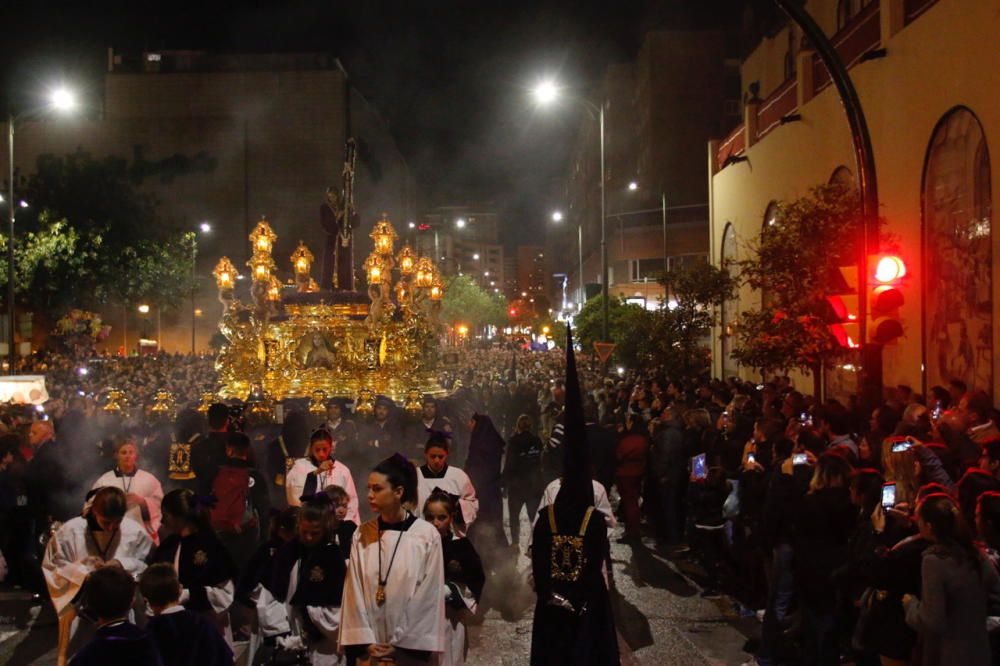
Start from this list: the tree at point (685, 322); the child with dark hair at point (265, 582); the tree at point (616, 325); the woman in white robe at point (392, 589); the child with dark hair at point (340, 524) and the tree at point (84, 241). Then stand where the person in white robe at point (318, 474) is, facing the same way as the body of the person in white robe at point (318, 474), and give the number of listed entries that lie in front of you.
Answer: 3

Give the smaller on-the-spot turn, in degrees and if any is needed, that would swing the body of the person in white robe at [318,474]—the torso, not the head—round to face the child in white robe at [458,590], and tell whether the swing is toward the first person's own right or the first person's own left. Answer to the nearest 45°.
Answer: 0° — they already face them

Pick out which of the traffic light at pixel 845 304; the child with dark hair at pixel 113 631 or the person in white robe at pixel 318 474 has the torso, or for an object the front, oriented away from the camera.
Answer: the child with dark hair

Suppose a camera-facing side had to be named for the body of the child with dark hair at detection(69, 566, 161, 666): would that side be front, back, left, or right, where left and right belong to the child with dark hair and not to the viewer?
back

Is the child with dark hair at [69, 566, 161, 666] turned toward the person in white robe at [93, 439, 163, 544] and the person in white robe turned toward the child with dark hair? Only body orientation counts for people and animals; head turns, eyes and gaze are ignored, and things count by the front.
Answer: yes

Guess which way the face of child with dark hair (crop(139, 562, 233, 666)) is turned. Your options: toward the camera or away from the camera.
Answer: away from the camera

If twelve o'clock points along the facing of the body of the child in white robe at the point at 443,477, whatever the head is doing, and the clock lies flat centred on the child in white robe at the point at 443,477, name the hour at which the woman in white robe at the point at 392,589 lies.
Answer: the woman in white robe at the point at 392,589 is roughly at 12 o'clock from the child in white robe at the point at 443,477.

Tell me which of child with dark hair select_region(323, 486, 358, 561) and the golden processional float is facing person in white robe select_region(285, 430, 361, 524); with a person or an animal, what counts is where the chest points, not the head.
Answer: the golden processional float

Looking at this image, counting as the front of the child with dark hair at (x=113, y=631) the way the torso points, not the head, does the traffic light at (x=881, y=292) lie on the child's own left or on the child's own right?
on the child's own right

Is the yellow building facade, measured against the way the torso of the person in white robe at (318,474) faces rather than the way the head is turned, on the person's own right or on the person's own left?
on the person's own left

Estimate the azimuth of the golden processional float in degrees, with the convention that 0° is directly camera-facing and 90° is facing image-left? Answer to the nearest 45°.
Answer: approximately 0°

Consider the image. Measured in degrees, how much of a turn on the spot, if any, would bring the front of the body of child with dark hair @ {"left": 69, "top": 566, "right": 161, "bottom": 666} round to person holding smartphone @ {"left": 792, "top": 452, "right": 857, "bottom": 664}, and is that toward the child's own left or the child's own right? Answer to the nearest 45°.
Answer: approximately 90° to the child's own right

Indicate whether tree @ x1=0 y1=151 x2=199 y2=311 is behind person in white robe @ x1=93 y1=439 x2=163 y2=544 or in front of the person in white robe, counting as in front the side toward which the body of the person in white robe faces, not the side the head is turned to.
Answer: behind

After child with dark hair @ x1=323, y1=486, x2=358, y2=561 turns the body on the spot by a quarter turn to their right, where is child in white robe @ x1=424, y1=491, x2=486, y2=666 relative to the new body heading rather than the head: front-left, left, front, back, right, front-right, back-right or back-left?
back

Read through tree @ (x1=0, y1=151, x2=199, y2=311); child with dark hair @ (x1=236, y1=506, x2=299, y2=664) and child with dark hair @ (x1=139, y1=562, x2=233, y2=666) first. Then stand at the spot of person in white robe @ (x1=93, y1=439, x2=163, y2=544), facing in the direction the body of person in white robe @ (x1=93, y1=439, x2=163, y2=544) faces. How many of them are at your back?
1
